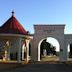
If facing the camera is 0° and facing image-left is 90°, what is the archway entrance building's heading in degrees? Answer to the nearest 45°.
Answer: approximately 0°
